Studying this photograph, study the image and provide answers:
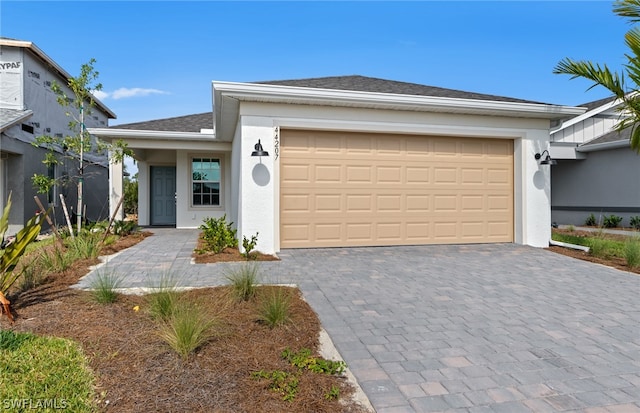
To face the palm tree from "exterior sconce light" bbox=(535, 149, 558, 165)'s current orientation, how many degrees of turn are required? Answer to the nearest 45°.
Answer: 0° — it already faces it

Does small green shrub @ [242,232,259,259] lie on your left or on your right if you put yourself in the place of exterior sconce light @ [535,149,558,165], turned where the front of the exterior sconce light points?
on your right

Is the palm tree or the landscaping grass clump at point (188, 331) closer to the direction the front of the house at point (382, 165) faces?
the landscaping grass clump

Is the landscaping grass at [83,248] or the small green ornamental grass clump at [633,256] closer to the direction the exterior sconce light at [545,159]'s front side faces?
the small green ornamental grass clump

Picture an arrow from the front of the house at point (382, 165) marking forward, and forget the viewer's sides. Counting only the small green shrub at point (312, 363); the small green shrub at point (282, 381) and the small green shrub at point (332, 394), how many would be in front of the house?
3

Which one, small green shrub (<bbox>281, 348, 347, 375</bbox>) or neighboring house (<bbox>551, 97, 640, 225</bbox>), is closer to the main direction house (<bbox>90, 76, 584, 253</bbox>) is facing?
the small green shrub

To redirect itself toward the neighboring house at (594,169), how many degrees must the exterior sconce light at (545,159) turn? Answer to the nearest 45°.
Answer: approximately 135° to its left

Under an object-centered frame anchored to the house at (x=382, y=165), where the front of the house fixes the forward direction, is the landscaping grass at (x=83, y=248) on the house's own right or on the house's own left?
on the house's own right

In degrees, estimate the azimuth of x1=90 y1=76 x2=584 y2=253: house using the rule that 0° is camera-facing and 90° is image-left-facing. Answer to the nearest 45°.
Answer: approximately 0°

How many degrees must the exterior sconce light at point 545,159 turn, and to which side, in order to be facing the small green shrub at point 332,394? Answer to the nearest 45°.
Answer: approximately 45° to its right

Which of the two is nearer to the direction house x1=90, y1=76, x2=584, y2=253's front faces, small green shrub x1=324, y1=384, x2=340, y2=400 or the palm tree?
the small green shrub

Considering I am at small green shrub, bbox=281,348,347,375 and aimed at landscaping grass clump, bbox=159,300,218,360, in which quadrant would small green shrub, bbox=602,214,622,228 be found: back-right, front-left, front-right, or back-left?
back-right

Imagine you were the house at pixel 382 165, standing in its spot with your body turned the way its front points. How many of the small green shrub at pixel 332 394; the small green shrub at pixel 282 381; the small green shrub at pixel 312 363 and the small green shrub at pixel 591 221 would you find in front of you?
3
